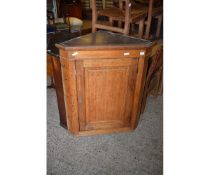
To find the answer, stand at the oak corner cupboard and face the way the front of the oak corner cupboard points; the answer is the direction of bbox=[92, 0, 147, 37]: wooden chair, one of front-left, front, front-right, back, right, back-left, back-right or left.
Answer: back

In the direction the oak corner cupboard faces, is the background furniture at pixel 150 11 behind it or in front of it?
behind

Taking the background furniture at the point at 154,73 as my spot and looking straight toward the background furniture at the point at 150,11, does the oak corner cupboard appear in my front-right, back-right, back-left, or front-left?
back-left

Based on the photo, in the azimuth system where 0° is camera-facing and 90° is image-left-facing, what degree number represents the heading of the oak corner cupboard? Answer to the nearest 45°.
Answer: approximately 0°
